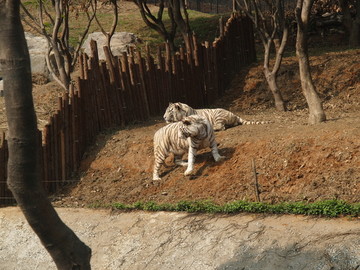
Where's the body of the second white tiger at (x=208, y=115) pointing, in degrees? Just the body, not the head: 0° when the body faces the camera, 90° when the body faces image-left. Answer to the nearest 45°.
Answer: approximately 90°

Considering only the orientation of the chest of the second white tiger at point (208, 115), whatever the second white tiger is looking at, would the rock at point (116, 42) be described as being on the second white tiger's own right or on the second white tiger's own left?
on the second white tiger's own right

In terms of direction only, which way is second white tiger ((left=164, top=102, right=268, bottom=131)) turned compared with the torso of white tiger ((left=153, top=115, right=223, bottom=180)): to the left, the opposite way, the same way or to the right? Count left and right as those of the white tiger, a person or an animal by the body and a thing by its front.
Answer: the opposite way

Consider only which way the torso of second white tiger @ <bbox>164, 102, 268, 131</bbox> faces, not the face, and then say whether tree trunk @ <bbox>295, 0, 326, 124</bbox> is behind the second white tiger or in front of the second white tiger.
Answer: behind

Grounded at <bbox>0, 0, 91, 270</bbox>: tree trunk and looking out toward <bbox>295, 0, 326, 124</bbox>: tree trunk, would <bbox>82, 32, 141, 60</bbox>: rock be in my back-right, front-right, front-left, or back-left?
front-left

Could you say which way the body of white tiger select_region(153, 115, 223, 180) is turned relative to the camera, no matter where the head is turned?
to the viewer's right

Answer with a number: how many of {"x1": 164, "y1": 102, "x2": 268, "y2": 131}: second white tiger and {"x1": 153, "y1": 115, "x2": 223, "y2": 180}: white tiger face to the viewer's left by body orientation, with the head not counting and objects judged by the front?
1

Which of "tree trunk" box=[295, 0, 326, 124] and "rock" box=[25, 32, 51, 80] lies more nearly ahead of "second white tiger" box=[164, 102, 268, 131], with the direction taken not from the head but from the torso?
the rock
